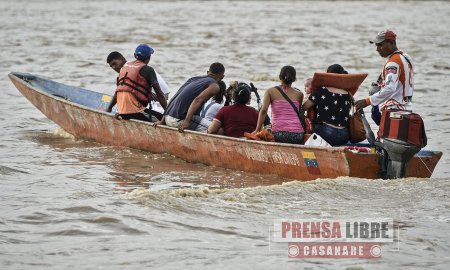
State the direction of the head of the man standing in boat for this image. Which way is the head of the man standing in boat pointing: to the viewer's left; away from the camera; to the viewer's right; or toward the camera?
to the viewer's left

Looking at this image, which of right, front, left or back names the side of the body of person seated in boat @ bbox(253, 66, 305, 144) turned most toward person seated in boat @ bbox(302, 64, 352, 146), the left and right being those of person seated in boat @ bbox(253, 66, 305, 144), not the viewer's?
right

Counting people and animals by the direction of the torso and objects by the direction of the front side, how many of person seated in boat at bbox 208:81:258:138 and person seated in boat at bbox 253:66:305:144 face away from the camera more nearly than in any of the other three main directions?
2

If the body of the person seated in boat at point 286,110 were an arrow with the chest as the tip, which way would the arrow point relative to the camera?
away from the camera

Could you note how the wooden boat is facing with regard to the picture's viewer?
facing away from the viewer and to the left of the viewer

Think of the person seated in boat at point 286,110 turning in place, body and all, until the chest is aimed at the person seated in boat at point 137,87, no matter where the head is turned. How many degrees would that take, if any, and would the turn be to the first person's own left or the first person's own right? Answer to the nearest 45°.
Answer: approximately 45° to the first person's own left

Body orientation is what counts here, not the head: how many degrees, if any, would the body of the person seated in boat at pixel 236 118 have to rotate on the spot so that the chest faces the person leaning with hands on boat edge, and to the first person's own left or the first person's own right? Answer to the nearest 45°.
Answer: approximately 45° to the first person's own left

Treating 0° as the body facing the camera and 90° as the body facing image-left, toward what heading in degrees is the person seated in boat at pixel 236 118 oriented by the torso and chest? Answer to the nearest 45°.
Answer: approximately 180°

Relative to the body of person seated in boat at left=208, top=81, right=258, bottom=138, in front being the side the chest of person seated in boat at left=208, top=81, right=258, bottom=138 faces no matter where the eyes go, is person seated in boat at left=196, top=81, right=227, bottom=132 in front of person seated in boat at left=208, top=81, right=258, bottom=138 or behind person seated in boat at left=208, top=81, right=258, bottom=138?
in front
